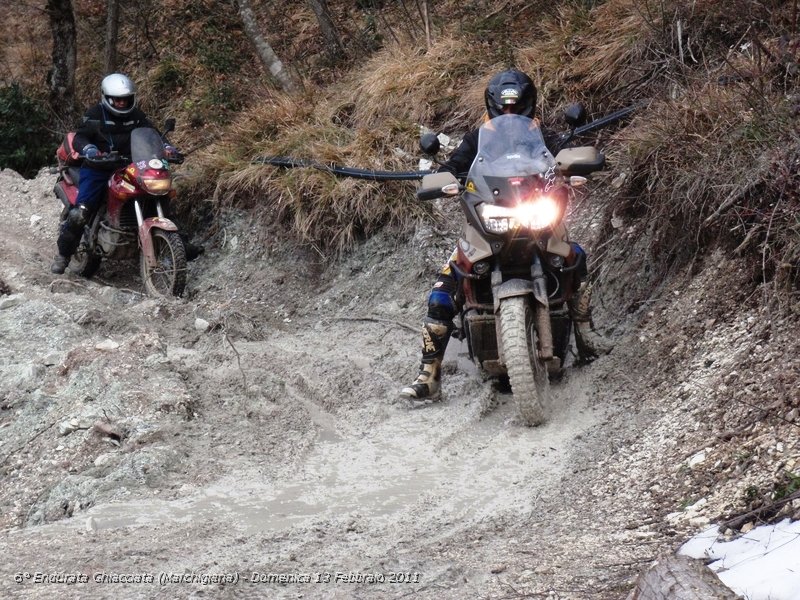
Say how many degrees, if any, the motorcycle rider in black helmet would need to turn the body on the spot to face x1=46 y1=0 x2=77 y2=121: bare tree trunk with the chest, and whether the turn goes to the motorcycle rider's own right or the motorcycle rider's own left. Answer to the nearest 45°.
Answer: approximately 135° to the motorcycle rider's own right

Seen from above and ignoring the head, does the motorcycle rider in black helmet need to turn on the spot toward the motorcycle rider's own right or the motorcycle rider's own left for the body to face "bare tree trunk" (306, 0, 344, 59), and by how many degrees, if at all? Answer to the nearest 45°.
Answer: approximately 180°

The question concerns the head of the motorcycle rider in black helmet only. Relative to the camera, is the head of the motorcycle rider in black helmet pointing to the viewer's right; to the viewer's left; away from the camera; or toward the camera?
toward the camera

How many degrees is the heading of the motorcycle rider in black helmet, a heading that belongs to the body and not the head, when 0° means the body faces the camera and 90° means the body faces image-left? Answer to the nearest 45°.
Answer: approximately 0°

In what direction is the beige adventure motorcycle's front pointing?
toward the camera

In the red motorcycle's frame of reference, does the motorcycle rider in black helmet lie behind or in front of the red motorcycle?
in front

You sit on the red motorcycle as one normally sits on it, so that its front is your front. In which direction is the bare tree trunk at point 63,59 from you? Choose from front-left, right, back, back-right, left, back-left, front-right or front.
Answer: back-left

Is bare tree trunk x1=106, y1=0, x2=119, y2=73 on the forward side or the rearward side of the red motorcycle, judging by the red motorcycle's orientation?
on the rearward side

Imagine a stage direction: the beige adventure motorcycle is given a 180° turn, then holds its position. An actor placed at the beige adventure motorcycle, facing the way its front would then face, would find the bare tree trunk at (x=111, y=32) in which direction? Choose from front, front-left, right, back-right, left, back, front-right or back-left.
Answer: front-left

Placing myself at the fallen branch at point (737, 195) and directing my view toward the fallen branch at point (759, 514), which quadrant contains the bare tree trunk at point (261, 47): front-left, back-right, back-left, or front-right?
back-right

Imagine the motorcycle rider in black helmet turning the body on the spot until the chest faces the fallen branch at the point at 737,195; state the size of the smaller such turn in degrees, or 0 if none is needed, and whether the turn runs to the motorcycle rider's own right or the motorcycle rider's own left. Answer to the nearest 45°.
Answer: approximately 90° to the motorcycle rider's own left

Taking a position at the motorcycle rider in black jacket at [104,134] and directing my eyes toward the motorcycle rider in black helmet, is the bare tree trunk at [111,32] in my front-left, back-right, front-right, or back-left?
back-left

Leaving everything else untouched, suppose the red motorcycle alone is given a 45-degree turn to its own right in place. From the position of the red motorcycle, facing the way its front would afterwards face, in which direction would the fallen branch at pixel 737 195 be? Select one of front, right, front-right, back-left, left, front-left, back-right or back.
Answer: front-left

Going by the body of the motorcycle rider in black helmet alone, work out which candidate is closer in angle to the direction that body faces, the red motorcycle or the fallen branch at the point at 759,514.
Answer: the fallen branch

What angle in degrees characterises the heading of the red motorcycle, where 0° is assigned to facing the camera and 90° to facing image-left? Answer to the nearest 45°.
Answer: approximately 315°

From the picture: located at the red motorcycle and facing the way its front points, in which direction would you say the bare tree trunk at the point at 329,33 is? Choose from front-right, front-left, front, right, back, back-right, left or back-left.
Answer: left
